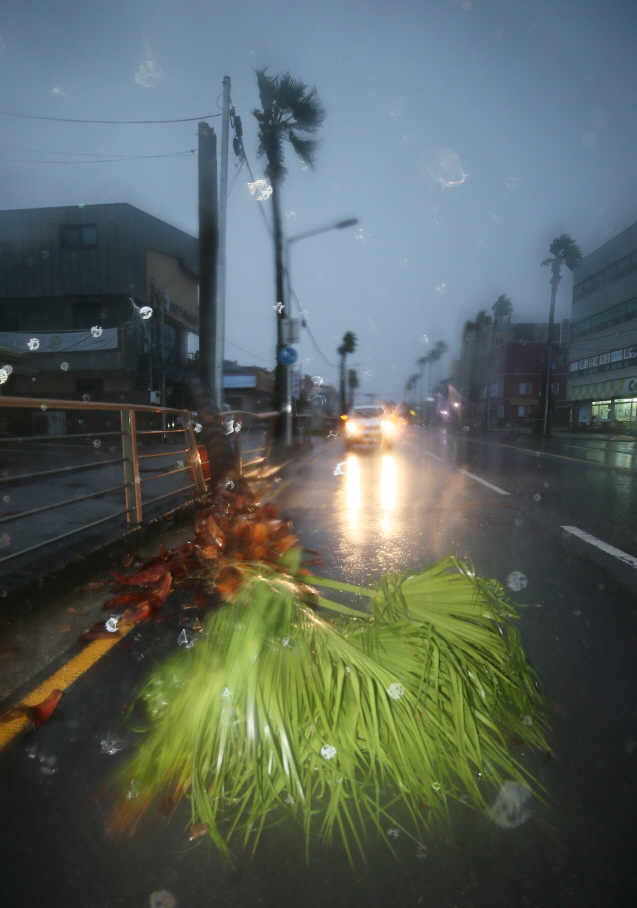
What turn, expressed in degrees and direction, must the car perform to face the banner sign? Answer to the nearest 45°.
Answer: approximately 90° to its right

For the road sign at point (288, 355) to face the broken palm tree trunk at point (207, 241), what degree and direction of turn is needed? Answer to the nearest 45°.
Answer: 0° — it already faces it

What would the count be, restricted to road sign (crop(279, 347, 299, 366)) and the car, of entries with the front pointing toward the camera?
2

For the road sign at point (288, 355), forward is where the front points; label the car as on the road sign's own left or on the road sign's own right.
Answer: on the road sign's own left

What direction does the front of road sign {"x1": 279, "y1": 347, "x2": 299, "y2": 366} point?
toward the camera

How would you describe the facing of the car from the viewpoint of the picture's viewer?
facing the viewer

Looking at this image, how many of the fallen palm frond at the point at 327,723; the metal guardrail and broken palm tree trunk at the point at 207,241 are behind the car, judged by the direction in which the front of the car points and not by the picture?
0

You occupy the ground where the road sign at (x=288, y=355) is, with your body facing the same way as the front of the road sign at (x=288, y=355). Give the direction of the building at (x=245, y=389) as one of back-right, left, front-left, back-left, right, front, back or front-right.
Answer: back

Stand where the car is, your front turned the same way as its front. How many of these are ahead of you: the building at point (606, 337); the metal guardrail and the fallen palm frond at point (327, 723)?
2

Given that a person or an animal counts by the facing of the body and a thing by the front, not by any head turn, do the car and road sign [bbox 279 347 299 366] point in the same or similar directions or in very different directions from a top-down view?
same or similar directions

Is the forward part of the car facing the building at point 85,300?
no

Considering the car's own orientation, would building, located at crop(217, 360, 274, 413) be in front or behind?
behind
